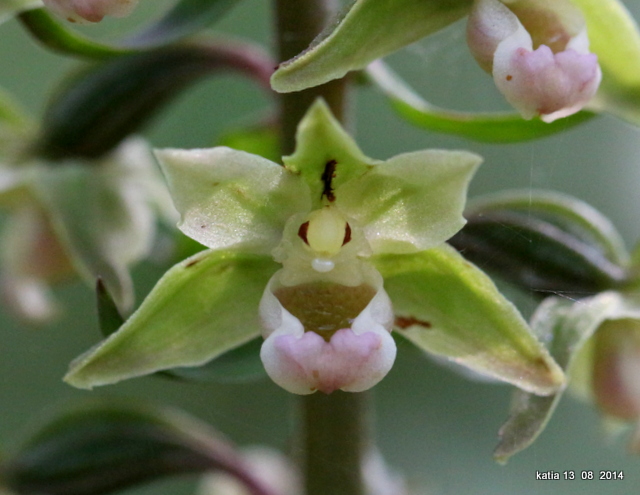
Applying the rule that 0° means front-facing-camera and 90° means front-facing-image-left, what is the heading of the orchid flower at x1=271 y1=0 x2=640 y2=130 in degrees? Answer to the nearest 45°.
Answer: approximately 315°

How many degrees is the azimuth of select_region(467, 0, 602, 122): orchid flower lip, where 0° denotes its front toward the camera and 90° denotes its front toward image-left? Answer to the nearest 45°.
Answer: approximately 315°

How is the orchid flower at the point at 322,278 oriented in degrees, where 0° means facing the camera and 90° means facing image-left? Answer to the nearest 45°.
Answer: approximately 0°
